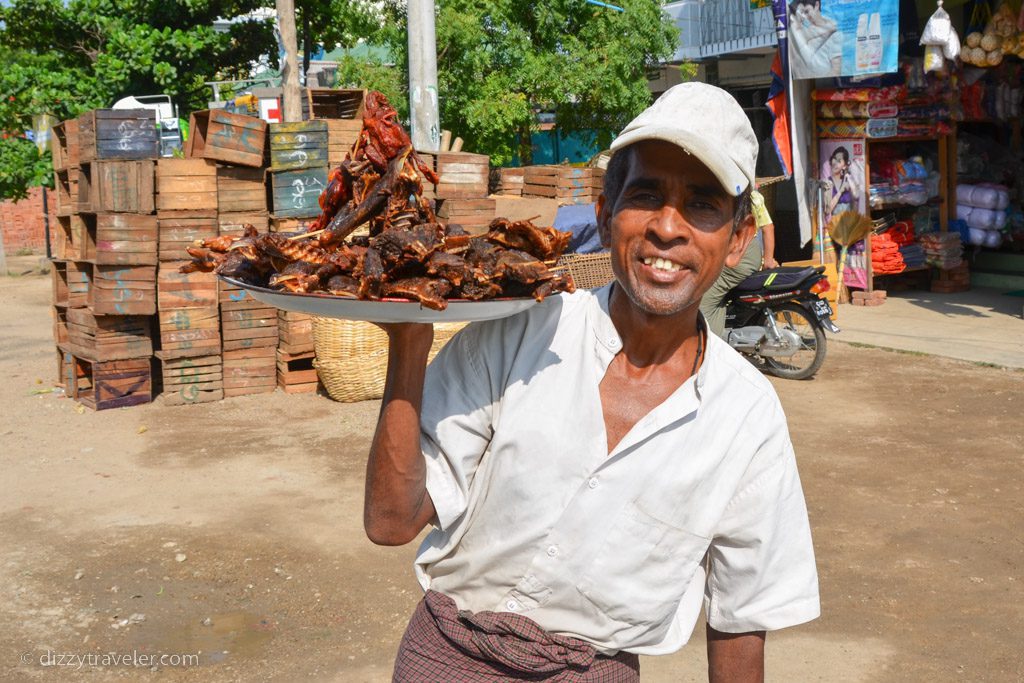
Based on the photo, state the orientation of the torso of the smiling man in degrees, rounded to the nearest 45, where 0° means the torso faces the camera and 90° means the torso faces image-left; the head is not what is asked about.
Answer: approximately 0°

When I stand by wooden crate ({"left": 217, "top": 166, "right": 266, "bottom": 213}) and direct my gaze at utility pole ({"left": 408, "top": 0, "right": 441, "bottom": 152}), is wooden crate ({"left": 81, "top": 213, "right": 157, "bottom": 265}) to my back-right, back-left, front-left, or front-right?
back-left

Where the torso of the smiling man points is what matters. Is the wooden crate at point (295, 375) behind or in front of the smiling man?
behind

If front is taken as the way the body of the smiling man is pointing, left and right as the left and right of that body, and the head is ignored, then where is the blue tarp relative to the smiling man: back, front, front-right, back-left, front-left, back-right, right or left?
back

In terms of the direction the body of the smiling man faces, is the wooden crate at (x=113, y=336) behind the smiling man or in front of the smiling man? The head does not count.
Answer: behind
